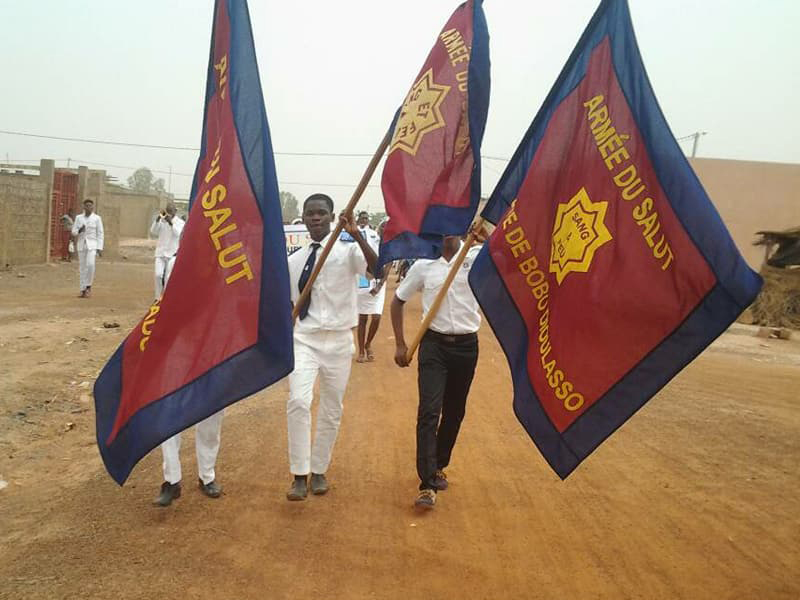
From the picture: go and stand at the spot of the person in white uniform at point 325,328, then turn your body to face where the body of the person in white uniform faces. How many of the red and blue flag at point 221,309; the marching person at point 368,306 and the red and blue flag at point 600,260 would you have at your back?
1

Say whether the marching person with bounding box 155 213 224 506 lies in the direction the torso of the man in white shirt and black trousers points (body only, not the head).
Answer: no

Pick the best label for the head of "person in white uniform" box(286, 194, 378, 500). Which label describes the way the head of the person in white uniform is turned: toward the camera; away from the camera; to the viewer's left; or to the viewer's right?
toward the camera

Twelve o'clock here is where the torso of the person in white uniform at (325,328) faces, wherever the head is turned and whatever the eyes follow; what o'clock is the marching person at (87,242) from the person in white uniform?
The marching person is roughly at 5 o'clock from the person in white uniform.

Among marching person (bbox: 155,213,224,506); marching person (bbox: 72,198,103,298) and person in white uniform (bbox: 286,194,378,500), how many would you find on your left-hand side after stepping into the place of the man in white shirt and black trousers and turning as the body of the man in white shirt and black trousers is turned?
0

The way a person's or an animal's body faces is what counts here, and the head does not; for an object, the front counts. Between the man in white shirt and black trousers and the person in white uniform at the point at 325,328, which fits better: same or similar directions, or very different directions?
same or similar directions

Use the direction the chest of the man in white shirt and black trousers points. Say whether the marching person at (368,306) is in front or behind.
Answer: behind

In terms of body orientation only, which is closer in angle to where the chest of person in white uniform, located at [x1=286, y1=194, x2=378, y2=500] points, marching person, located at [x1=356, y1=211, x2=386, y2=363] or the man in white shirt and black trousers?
the man in white shirt and black trousers

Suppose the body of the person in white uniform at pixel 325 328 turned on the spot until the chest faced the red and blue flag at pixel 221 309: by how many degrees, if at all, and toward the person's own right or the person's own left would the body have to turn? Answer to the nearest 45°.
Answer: approximately 45° to the person's own right

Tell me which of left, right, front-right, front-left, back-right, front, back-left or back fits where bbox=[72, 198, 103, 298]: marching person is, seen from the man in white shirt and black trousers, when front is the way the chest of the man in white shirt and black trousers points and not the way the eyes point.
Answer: back-right

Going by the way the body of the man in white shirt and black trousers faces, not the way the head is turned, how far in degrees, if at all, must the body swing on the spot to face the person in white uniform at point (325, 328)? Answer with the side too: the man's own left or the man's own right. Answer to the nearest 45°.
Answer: approximately 90° to the man's own right

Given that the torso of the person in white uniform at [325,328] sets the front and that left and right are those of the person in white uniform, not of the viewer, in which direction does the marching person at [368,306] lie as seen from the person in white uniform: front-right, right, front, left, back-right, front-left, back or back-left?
back

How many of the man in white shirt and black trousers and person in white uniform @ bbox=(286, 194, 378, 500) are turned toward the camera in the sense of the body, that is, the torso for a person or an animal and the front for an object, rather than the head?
2

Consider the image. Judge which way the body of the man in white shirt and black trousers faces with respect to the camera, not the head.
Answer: toward the camera
